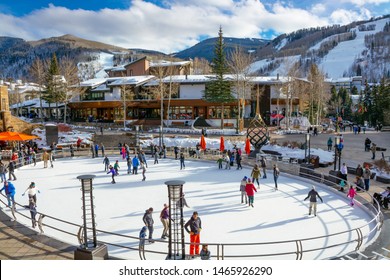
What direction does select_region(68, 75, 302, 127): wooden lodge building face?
toward the camera

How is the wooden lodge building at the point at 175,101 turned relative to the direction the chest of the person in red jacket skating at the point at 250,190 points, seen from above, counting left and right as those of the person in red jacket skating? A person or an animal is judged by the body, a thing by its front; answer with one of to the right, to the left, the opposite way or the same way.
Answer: the opposite way

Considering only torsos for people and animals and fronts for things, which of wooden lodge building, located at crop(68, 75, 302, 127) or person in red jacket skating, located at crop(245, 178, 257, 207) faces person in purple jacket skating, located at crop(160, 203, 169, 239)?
the wooden lodge building

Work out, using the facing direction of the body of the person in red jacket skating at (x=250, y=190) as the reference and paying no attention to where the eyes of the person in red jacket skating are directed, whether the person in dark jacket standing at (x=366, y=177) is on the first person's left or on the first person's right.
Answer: on the first person's right

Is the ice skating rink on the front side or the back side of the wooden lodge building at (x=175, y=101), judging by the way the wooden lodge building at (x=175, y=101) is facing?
on the front side

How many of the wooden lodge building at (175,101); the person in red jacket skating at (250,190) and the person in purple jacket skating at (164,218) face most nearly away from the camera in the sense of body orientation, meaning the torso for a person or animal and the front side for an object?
1

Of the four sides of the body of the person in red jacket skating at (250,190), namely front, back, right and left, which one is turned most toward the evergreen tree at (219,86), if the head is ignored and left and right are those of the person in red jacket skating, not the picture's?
front

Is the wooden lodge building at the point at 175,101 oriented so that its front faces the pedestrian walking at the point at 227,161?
yes

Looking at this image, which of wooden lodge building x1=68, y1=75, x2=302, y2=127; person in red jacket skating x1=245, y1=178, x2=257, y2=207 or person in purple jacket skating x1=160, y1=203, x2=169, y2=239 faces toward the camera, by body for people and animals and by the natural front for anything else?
the wooden lodge building

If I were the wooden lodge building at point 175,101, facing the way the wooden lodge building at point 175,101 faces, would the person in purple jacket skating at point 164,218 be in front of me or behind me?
in front

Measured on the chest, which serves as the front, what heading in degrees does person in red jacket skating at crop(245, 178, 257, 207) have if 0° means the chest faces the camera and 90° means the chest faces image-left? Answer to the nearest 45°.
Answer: approximately 180°

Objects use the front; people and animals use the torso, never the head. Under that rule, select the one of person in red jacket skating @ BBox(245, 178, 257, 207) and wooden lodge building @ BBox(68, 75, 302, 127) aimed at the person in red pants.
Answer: the wooden lodge building
